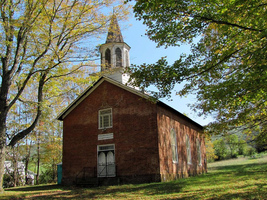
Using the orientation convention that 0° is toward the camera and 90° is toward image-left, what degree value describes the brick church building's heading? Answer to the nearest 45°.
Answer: approximately 45°

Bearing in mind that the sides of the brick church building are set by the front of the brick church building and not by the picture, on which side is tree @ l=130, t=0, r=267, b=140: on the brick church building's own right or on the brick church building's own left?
on the brick church building's own left
